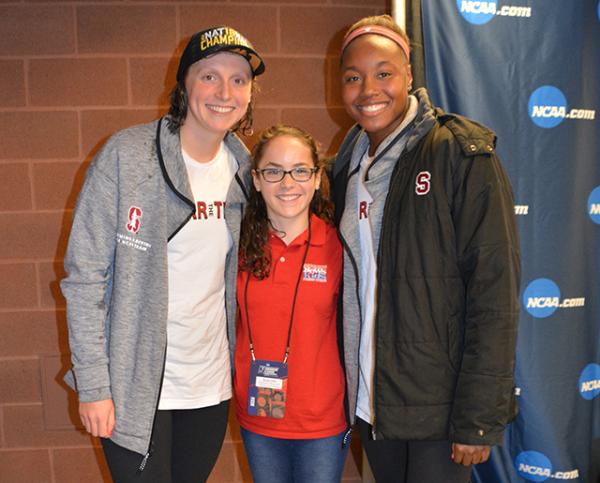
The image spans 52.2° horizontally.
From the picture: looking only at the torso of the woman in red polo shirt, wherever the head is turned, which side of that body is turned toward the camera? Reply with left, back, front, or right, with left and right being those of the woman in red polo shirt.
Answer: front

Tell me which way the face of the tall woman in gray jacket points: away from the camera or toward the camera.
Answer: toward the camera

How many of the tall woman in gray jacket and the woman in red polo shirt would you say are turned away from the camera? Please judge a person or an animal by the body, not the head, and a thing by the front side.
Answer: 0

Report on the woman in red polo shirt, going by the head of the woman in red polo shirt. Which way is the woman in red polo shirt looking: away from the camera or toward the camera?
toward the camera

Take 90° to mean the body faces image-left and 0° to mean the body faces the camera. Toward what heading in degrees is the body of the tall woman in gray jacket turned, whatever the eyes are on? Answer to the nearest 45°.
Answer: approximately 315°
